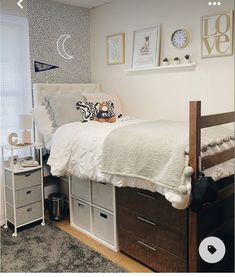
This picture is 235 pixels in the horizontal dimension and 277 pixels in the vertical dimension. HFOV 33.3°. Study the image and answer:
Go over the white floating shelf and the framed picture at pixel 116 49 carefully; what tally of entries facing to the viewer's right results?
0

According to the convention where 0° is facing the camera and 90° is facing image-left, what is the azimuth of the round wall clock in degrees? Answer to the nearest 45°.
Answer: approximately 45°

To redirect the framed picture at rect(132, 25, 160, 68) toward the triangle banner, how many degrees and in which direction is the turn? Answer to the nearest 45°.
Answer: approximately 45° to its right

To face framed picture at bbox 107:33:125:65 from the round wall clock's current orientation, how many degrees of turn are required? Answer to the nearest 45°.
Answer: approximately 90° to its right

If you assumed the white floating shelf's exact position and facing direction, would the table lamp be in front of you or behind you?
in front
